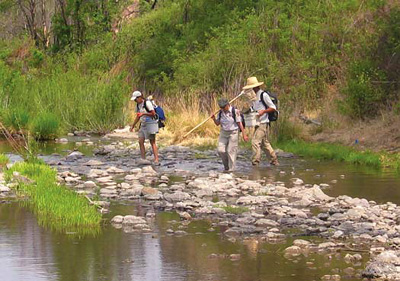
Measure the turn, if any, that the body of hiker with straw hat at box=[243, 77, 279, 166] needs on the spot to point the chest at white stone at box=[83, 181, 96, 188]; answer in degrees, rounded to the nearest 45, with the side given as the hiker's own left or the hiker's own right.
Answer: approximately 45° to the hiker's own left

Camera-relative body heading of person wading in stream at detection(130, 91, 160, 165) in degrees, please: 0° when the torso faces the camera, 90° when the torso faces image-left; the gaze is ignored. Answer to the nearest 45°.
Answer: approximately 45°

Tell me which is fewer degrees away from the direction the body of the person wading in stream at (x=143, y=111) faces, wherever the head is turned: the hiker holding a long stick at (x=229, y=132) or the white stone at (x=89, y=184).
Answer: the white stone

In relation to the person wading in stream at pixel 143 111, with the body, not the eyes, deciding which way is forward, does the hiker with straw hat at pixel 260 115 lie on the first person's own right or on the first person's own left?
on the first person's own left

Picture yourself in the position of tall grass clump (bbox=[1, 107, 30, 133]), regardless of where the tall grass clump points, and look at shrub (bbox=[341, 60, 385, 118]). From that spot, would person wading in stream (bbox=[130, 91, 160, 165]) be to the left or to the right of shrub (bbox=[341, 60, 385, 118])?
right

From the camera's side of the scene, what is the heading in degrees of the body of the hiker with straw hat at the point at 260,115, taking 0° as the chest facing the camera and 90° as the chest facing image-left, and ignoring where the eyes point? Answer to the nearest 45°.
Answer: approximately 90°

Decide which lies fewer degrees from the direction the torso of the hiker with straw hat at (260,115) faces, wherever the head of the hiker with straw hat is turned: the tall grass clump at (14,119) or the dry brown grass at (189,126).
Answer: the tall grass clump

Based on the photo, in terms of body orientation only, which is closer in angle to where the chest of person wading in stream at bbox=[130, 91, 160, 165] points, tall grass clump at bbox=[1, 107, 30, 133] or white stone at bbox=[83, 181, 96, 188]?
the white stone

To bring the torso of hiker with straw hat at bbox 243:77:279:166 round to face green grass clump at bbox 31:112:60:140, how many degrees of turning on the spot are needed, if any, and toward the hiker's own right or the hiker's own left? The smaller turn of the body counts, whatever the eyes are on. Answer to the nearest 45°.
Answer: approximately 45° to the hiker's own right
